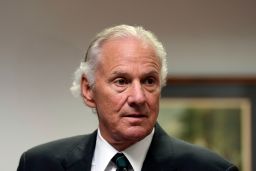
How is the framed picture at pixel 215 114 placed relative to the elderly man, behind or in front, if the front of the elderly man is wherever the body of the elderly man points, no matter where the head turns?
behind

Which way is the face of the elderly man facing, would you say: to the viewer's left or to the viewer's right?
to the viewer's right

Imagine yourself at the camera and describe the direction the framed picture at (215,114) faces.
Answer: facing the viewer

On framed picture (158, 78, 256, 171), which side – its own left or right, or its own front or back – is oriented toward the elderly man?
front

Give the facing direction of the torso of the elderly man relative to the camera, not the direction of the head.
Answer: toward the camera

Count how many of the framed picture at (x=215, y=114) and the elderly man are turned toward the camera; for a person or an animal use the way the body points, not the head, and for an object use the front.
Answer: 2
